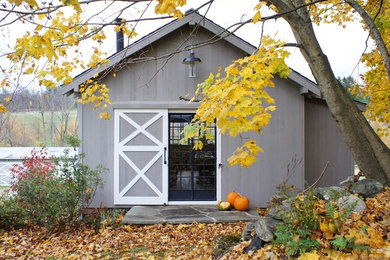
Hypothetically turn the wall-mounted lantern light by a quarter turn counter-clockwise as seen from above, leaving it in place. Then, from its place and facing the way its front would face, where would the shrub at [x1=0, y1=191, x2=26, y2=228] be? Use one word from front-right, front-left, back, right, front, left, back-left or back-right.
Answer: back

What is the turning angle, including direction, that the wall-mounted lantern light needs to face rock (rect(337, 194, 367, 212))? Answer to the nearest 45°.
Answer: approximately 45° to its left

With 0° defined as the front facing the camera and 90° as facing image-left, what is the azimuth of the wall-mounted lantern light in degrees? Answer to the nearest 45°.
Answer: approximately 0°

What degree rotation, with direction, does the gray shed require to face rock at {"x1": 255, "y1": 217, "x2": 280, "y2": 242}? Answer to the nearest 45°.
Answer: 0° — it already faces it

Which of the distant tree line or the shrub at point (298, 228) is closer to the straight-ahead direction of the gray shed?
the shrub

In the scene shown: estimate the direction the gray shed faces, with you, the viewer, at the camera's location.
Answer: facing the viewer

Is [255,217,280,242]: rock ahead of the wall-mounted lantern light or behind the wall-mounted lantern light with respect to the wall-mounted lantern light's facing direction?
ahead

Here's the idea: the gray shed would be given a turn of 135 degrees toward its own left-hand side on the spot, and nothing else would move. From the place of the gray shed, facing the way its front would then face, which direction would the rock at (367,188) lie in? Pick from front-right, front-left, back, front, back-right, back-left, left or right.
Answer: right

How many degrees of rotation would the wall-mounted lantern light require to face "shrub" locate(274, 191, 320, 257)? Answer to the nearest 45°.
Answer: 0° — it already faces it

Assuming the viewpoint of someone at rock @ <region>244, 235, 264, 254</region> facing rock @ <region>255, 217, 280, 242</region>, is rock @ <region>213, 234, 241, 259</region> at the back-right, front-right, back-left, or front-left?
back-left
